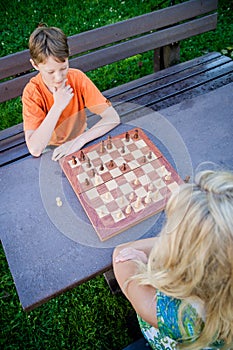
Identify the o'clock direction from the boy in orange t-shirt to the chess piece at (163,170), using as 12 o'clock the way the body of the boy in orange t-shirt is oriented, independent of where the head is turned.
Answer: The chess piece is roughly at 12 o'clock from the boy in orange t-shirt.

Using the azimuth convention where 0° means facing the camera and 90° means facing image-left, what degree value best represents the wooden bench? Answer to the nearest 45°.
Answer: approximately 315°

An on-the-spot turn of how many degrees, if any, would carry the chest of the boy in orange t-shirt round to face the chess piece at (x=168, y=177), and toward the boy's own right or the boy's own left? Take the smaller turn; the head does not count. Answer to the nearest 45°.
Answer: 0° — they already face it

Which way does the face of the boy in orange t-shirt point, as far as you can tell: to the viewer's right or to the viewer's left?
to the viewer's right

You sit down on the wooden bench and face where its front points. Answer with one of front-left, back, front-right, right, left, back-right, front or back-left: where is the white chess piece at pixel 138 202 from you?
front-right
